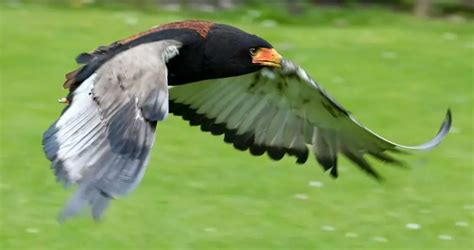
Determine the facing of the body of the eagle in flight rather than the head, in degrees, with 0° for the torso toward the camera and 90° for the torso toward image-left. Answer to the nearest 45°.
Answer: approximately 315°
